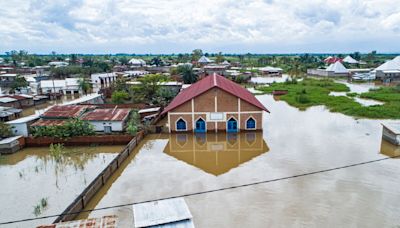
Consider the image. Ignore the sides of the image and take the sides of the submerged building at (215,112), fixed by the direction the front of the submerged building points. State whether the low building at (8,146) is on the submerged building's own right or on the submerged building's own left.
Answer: on the submerged building's own right

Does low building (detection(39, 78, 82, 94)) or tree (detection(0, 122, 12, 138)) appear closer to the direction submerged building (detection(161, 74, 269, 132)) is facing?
the tree

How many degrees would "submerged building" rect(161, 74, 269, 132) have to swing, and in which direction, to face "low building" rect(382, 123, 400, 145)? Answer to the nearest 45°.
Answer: approximately 90° to its left

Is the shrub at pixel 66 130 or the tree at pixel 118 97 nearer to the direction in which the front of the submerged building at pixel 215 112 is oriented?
the shrub

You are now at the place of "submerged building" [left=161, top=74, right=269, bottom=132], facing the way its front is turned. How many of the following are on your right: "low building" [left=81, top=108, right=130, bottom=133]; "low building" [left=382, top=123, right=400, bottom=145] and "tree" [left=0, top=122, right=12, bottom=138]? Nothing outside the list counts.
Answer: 2

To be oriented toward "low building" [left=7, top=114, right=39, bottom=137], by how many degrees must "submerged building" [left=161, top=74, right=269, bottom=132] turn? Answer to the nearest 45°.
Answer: approximately 90° to its right

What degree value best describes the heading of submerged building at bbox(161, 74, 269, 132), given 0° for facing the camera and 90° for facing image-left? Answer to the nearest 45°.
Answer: approximately 0°

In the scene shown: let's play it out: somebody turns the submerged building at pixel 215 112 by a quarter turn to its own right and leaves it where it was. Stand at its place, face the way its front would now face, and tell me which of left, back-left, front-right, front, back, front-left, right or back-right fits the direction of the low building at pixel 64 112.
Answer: front

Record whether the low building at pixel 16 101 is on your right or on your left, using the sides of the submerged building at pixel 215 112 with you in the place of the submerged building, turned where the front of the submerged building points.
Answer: on your right

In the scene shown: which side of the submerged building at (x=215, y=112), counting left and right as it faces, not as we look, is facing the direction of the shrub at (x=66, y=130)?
right

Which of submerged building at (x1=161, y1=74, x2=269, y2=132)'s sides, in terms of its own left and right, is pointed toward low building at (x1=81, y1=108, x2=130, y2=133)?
right
